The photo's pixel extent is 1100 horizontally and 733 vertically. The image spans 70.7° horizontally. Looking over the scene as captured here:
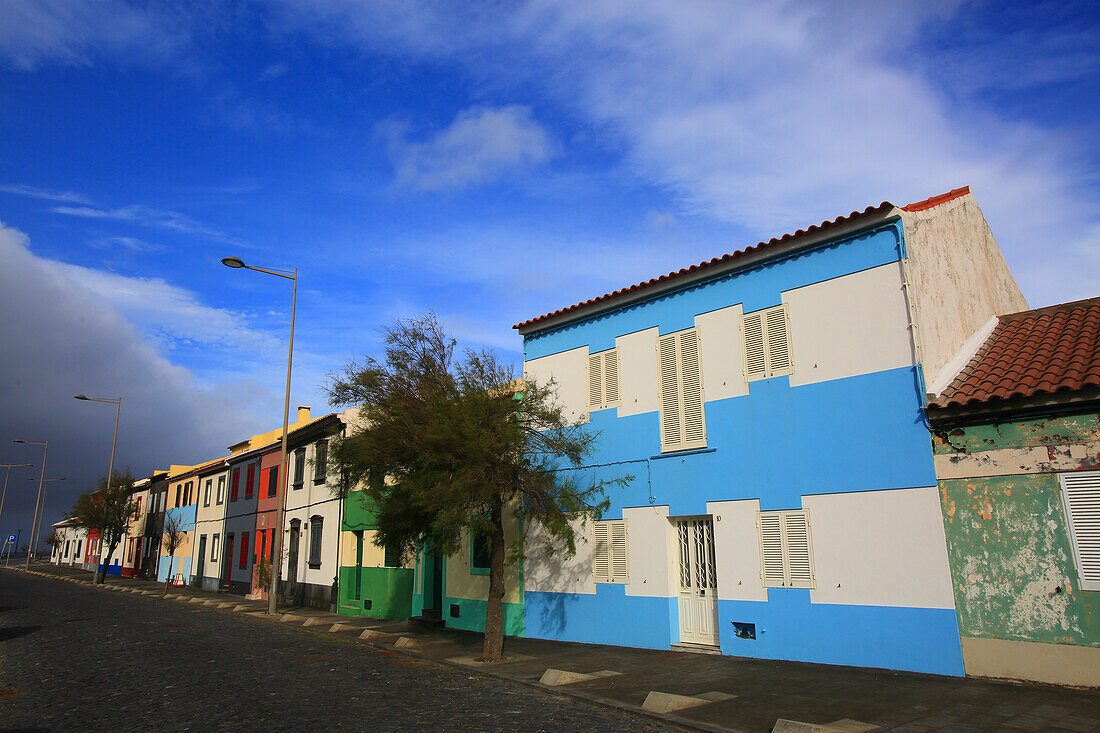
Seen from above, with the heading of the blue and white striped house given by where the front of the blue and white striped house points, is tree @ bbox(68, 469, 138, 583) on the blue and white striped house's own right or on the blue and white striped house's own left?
on the blue and white striped house's own right

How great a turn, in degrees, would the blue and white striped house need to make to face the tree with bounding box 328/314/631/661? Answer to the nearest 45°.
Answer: approximately 45° to its right

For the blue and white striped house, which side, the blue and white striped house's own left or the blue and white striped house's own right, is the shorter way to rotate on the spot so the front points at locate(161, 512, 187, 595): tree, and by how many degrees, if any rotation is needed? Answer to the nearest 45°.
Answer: approximately 90° to the blue and white striped house's own right

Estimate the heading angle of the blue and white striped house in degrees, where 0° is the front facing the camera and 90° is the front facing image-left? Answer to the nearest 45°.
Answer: approximately 45°
